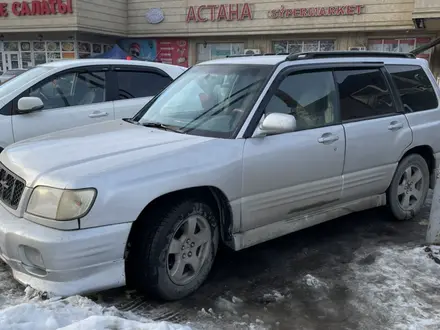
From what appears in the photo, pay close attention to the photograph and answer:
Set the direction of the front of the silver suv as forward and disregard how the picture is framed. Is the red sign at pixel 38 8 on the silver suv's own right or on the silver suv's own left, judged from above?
on the silver suv's own right

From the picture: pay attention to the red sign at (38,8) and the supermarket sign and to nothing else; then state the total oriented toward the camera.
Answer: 2

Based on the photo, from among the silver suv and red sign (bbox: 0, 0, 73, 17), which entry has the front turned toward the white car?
the red sign

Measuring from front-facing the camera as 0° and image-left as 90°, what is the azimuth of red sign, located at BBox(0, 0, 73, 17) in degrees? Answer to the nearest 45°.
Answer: approximately 0°

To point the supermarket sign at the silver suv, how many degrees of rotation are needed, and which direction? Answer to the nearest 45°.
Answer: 0° — it already faces it

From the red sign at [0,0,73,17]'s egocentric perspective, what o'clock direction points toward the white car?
The white car is roughly at 12 o'clock from the red sign.

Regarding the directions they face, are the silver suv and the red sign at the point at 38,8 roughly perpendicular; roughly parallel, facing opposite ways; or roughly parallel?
roughly perpendicular

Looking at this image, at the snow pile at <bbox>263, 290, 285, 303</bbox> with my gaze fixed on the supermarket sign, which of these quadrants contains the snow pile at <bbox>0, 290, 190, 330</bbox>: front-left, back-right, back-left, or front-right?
back-left

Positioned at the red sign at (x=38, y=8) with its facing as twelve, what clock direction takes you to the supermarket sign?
The supermarket sign is roughly at 10 o'clock from the red sign.

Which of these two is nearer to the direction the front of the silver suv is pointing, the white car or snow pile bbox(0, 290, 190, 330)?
the snow pile

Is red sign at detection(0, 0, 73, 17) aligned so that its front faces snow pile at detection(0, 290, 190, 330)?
yes
